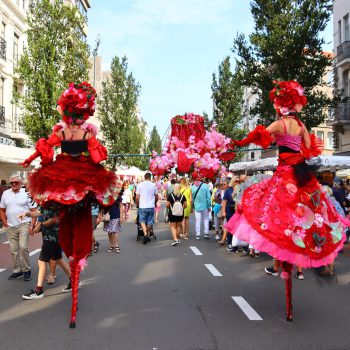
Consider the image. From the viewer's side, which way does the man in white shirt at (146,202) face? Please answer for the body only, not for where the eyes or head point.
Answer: away from the camera

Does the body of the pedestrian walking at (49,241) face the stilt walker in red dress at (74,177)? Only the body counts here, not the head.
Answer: no

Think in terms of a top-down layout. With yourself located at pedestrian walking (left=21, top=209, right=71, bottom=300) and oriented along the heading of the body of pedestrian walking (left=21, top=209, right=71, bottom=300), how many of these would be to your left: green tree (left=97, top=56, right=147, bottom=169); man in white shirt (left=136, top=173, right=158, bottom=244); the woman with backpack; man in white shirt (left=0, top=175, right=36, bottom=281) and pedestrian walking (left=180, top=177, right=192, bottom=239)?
0

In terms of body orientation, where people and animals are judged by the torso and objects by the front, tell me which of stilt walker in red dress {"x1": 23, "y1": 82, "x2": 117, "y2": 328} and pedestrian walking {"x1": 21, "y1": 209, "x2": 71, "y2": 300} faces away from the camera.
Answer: the stilt walker in red dress

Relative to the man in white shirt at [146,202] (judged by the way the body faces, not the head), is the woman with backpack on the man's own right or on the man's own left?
on the man's own right

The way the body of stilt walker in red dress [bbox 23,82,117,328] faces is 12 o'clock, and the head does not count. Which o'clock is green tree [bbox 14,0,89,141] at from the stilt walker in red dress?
The green tree is roughly at 12 o'clock from the stilt walker in red dress.

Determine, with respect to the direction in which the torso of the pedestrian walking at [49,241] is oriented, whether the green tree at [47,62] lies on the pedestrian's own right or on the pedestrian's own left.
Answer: on the pedestrian's own right

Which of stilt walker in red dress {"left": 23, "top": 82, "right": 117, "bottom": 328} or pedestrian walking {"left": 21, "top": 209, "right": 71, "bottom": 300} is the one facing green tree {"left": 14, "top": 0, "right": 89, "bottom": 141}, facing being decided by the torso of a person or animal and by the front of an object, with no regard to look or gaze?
the stilt walker in red dress

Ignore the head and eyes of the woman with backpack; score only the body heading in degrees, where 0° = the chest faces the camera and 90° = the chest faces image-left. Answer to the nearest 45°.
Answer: approximately 180°

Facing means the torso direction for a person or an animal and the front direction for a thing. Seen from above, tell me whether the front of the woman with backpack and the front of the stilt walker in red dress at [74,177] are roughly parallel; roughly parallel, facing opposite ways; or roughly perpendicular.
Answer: roughly parallel

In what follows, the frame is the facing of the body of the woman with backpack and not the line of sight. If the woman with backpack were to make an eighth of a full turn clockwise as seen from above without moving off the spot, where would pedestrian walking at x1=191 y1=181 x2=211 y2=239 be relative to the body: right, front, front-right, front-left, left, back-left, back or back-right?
front

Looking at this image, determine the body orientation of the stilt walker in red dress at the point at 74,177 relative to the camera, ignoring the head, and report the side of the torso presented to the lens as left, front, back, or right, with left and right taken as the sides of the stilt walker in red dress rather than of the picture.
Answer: back
